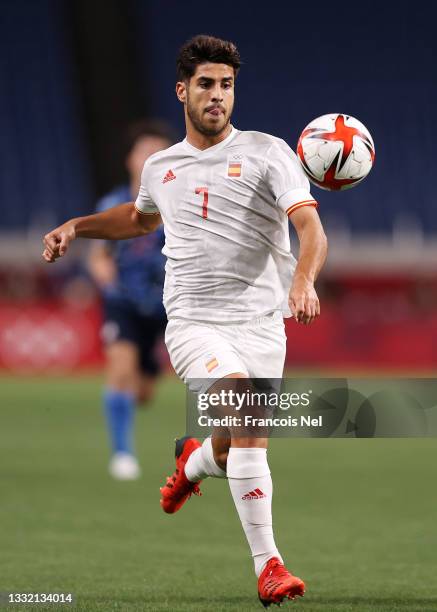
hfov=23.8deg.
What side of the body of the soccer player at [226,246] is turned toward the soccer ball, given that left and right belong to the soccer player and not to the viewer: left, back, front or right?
left

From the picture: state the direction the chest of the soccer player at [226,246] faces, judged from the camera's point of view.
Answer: toward the camera

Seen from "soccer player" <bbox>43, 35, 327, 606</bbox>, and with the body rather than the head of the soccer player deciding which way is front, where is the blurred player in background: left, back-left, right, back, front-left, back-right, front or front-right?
back

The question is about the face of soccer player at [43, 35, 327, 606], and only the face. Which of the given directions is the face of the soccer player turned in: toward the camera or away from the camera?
toward the camera
